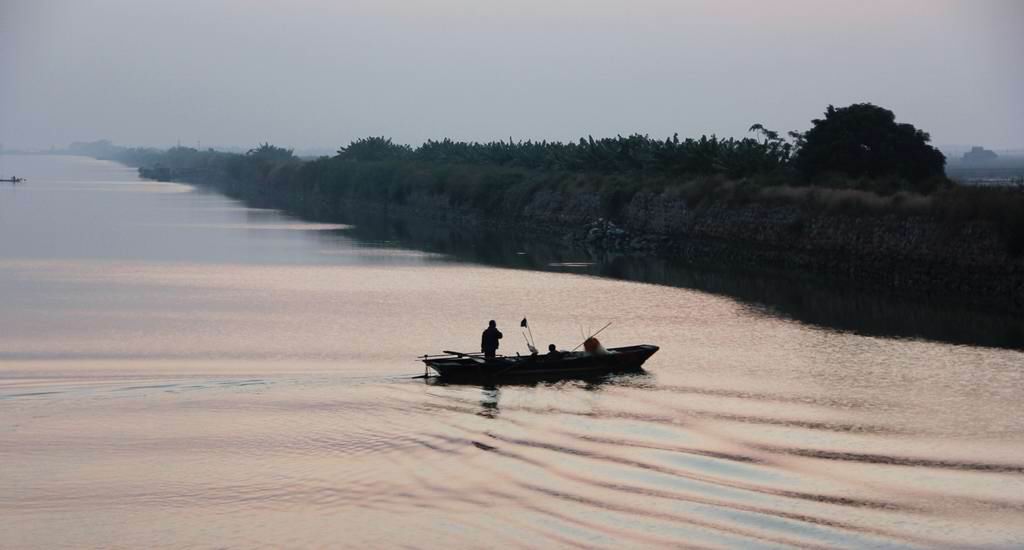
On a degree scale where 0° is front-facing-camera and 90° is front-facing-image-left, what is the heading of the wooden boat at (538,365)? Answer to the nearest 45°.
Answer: approximately 270°
